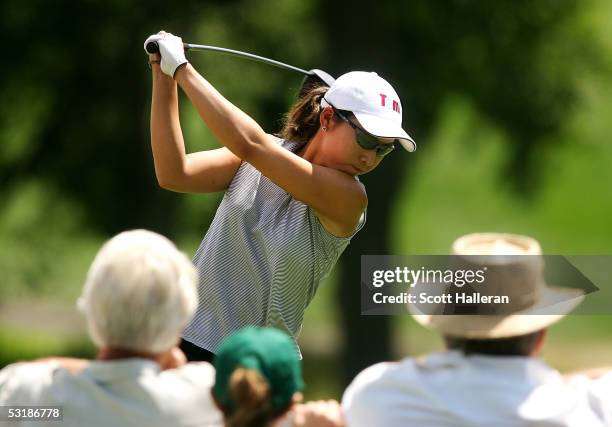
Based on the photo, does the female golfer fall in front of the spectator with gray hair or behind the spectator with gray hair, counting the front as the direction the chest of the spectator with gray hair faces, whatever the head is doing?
in front

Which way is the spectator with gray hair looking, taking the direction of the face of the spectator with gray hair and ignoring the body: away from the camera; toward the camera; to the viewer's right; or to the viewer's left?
away from the camera

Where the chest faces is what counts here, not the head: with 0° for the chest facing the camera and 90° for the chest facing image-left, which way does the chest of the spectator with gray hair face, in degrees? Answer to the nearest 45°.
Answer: approximately 180°
